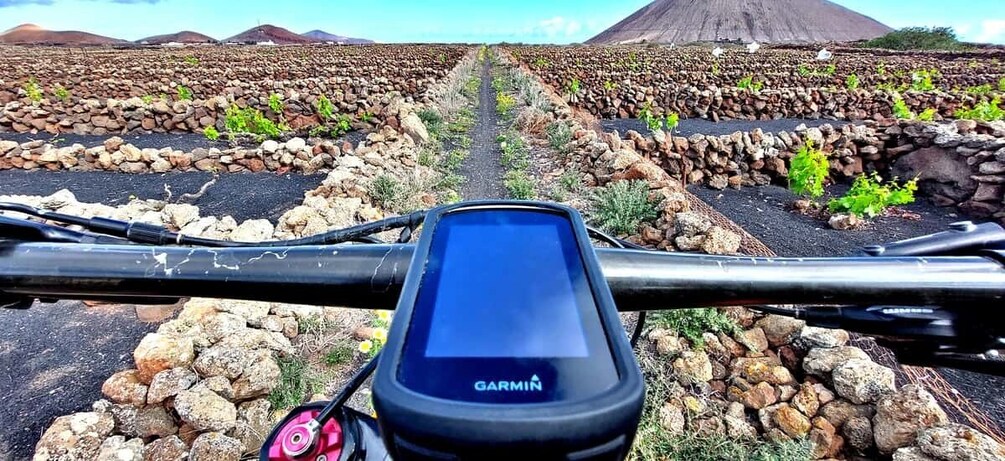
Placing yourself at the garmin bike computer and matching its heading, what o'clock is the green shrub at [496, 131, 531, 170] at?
The green shrub is roughly at 6 o'clock from the garmin bike computer.

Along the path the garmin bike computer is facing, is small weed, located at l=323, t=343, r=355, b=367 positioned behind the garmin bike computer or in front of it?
behind

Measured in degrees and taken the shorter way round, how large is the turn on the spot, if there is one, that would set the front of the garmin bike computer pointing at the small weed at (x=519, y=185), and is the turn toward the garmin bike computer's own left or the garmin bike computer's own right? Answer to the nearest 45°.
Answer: approximately 180°

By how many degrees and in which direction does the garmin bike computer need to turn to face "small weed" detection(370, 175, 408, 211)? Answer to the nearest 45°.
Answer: approximately 180°

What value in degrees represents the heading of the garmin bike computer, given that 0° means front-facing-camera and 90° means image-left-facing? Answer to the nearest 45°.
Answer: approximately 0°

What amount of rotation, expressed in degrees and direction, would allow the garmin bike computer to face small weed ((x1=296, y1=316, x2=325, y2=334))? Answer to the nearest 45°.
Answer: approximately 135° to its right

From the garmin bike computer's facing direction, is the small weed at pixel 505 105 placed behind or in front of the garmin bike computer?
behind

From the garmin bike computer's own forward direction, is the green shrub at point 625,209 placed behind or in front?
behind

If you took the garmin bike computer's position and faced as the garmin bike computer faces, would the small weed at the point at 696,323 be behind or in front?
behind

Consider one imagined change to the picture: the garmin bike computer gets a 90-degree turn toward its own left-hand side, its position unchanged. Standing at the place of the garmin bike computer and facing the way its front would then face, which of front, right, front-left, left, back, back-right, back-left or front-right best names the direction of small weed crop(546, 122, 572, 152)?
left

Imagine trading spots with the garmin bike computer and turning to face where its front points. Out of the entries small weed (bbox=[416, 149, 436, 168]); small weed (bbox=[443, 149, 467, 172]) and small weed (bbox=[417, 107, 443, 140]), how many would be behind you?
3

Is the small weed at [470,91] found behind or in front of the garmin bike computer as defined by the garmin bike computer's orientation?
behind

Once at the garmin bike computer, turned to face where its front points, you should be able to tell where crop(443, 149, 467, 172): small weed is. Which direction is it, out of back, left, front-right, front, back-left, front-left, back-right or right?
back

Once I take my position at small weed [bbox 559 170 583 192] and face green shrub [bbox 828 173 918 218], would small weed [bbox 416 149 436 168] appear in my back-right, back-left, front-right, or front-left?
back-left

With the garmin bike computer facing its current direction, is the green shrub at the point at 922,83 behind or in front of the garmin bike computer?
behind
